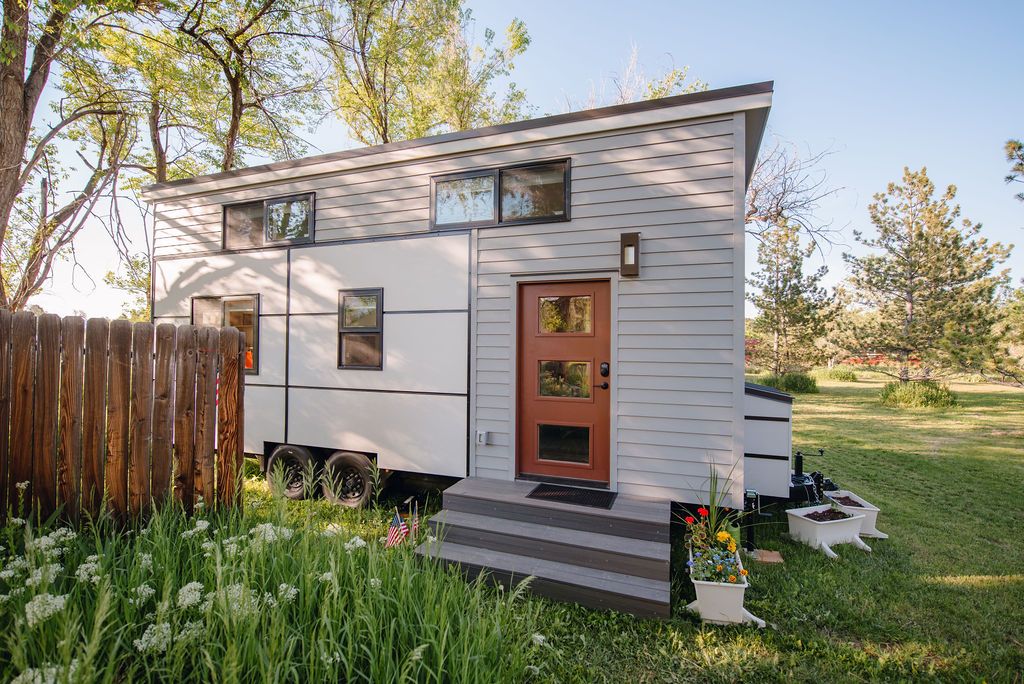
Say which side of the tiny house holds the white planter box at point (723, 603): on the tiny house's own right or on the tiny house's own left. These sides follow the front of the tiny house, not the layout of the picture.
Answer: on the tiny house's own left

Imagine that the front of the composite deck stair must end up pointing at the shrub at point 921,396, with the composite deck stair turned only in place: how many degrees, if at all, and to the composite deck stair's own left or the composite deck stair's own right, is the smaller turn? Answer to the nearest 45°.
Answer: approximately 180°

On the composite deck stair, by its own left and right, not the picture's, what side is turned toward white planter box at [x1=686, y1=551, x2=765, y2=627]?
left

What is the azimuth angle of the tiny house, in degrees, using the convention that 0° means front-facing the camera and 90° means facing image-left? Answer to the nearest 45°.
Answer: approximately 45°

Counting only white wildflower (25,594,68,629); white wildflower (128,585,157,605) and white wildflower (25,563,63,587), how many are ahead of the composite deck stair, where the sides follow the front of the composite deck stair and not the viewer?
3

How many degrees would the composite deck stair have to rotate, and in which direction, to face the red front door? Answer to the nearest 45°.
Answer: approximately 135° to its right

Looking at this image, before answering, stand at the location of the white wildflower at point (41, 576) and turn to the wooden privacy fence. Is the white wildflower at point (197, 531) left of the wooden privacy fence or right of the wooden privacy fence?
right

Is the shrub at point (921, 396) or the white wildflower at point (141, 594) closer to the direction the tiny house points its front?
the white wildflower

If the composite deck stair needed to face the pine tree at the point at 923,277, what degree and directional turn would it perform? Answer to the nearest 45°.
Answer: approximately 180°
